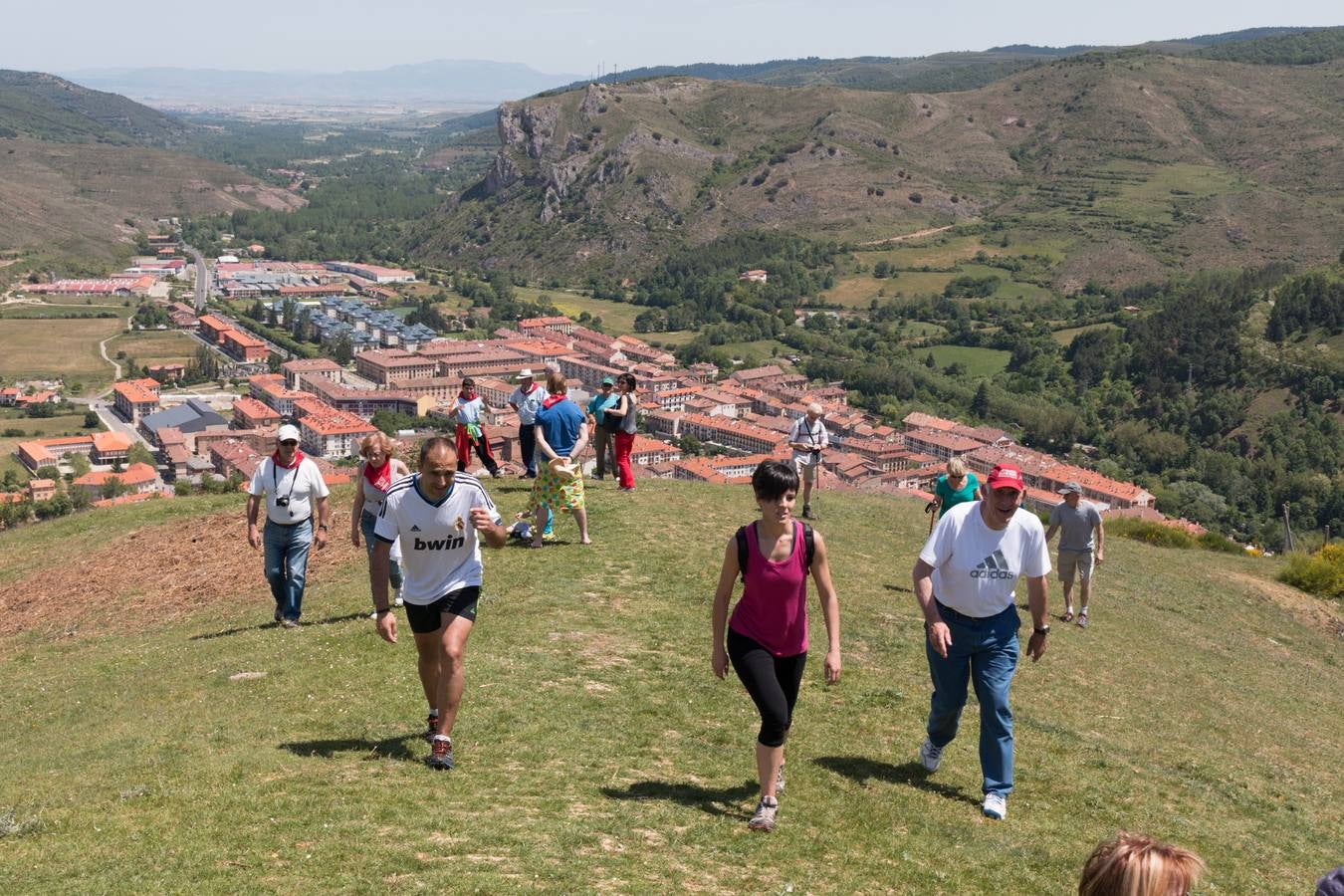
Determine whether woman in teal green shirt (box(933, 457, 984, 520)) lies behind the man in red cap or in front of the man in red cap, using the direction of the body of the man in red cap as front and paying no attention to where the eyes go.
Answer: behind

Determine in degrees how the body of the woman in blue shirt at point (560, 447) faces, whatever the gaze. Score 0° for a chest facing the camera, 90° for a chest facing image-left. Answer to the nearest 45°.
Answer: approximately 180°

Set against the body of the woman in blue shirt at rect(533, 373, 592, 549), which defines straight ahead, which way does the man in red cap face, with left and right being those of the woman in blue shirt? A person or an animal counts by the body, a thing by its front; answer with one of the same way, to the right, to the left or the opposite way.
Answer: the opposite way

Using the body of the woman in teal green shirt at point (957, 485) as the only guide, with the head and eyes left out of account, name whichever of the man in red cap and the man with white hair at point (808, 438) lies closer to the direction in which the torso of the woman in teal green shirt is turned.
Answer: the man in red cap

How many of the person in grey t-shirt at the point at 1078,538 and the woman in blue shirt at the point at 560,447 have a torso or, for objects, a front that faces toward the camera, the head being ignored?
1

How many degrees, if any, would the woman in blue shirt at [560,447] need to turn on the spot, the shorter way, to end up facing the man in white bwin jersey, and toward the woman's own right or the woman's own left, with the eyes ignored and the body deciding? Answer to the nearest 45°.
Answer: approximately 180°

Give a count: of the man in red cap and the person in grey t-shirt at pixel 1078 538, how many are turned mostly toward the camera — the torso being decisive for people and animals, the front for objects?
2

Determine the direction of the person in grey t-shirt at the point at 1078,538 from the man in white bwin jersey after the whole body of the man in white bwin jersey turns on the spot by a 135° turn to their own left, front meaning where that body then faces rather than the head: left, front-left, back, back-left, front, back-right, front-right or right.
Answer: front

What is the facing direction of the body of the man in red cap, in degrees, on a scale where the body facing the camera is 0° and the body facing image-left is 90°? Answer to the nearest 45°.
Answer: approximately 0°
